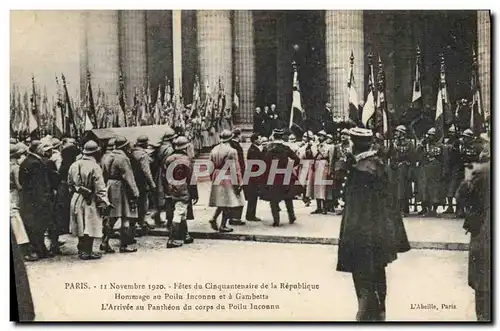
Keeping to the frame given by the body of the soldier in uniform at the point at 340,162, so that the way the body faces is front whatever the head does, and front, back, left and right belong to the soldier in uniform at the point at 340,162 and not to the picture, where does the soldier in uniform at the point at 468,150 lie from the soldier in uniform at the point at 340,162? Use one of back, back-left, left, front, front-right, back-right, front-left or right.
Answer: back-left

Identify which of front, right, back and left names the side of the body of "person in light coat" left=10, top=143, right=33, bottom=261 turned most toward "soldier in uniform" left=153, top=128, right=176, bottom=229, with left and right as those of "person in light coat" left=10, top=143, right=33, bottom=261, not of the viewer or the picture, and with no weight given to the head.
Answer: front

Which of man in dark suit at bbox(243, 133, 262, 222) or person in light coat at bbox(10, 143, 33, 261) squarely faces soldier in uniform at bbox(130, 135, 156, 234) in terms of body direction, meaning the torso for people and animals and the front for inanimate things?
person in light coat at bbox(10, 143, 33, 261)

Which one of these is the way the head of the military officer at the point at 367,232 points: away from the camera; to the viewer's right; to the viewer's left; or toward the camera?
away from the camera

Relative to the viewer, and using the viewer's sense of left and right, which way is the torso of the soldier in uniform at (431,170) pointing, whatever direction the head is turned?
facing the viewer

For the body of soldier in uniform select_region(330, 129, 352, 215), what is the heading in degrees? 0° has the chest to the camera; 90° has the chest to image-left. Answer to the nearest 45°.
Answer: approximately 45°
